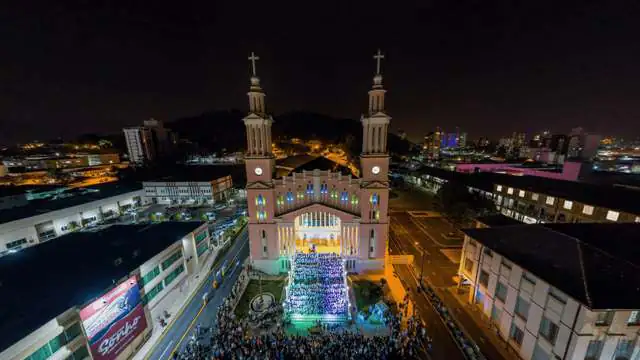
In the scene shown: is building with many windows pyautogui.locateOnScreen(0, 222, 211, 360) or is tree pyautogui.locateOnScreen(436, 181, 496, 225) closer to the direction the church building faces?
the building with many windows

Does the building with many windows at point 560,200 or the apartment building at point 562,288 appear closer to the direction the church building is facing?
the apartment building

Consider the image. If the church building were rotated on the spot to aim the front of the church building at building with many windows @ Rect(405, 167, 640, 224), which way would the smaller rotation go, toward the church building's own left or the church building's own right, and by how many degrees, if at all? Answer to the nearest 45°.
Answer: approximately 90° to the church building's own left

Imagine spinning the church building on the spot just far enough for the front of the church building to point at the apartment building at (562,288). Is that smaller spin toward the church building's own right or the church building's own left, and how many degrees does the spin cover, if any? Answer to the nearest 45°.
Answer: approximately 45° to the church building's own left

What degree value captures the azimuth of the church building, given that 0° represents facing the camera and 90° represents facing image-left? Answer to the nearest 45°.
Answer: approximately 0°

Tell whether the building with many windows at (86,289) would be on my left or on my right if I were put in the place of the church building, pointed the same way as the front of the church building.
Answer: on my right
